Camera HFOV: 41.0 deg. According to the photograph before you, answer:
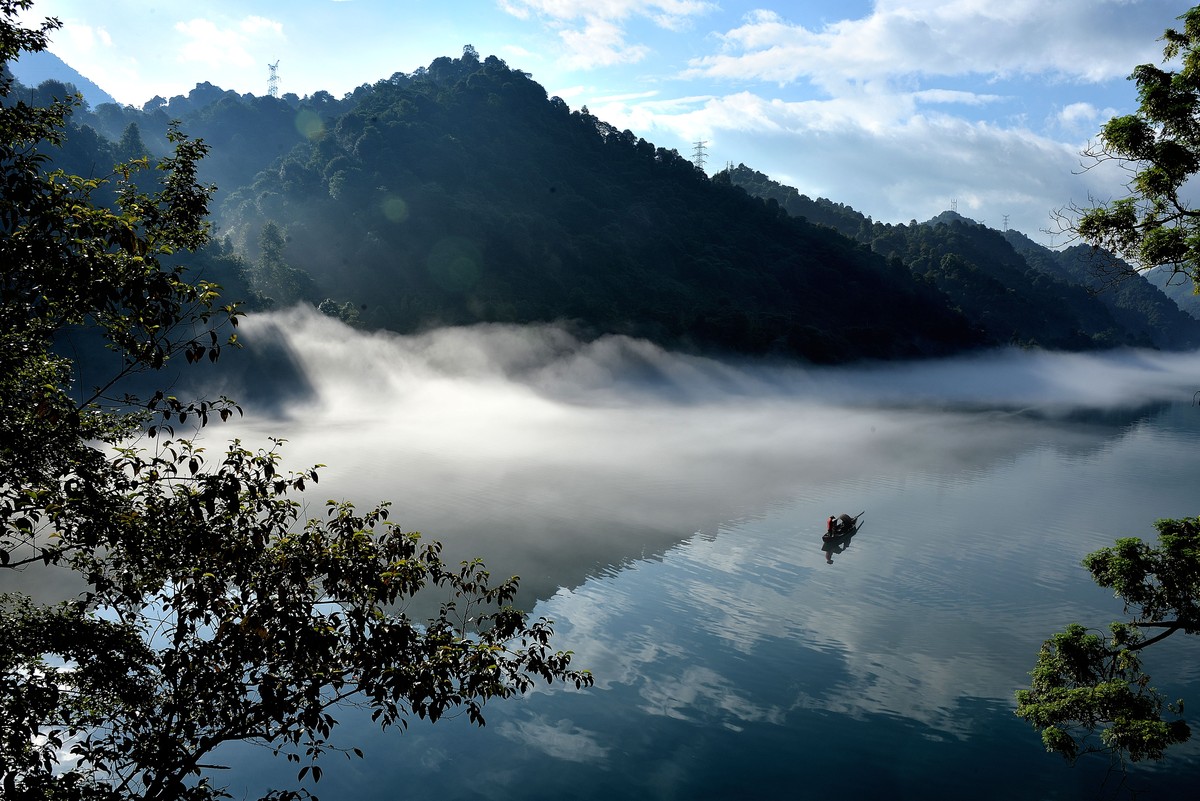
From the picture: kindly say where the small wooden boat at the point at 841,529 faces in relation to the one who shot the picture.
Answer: facing away from the viewer and to the right of the viewer
